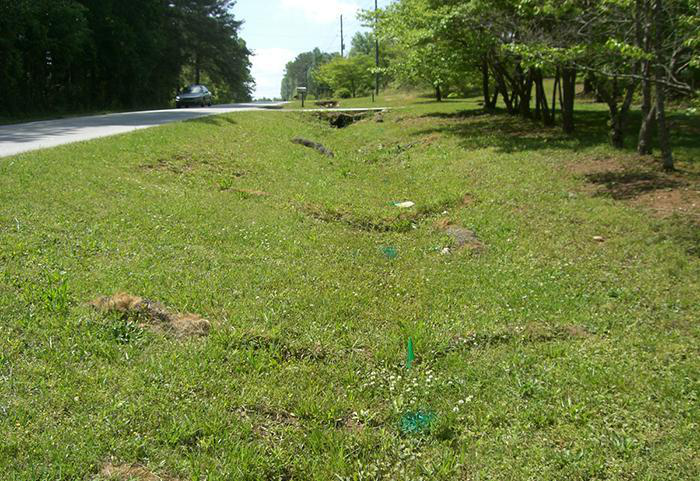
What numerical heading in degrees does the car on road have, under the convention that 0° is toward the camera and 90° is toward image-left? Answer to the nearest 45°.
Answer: approximately 45°

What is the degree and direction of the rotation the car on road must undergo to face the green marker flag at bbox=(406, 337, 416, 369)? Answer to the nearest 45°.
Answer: approximately 45° to its left
